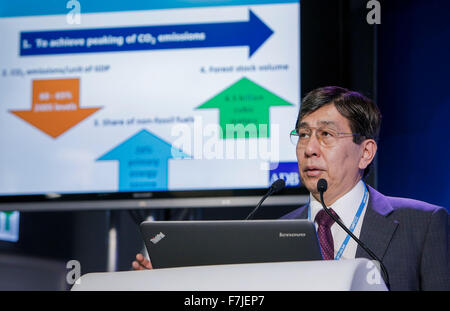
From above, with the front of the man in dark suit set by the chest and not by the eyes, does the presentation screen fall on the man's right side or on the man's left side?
on the man's right side

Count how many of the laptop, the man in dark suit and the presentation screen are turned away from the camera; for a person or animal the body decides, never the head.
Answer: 1

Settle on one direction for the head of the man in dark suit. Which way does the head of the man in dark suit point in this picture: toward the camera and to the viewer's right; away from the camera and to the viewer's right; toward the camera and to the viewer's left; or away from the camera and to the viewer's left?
toward the camera and to the viewer's left

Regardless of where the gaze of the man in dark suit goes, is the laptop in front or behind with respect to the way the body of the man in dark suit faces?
in front

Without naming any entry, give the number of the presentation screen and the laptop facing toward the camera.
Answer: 1

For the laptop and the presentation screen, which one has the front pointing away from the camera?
the laptop

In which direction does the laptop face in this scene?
away from the camera

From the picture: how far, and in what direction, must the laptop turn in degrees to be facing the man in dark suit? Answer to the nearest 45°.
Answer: approximately 45° to its right

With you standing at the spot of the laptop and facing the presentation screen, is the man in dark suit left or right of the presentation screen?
right

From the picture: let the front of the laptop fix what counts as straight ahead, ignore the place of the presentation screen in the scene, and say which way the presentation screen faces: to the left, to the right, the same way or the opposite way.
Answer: the opposite way

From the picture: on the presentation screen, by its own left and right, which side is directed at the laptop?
front

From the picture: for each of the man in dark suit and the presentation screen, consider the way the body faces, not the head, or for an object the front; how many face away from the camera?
0
